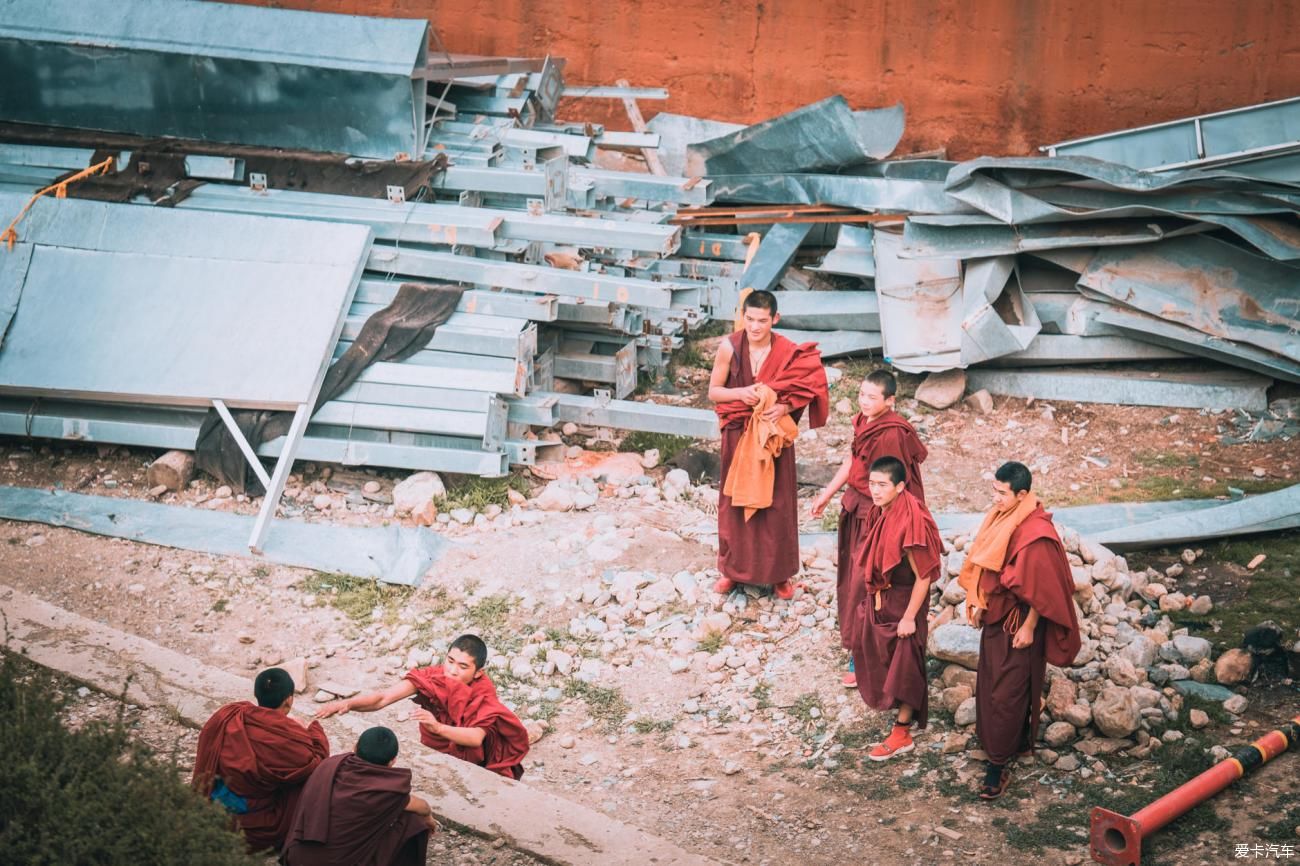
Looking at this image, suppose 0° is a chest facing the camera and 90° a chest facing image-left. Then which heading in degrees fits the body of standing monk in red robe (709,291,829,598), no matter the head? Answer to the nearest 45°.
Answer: approximately 0°

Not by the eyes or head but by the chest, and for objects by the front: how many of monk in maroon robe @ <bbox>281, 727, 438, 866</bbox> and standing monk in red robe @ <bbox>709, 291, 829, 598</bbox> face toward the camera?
1

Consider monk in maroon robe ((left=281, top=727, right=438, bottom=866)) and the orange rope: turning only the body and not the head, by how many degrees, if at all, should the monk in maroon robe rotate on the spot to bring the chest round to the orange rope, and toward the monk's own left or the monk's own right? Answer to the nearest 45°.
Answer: approximately 90° to the monk's own left

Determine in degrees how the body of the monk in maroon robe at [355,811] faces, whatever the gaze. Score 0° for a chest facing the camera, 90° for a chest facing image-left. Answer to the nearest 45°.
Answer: approximately 225°

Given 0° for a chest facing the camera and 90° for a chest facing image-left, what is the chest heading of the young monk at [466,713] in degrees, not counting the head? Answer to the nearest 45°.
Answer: approximately 45°

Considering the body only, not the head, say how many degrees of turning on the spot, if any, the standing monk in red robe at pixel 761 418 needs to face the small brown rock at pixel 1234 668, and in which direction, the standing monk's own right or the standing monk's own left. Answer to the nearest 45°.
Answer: approximately 90° to the standing monk's own left
